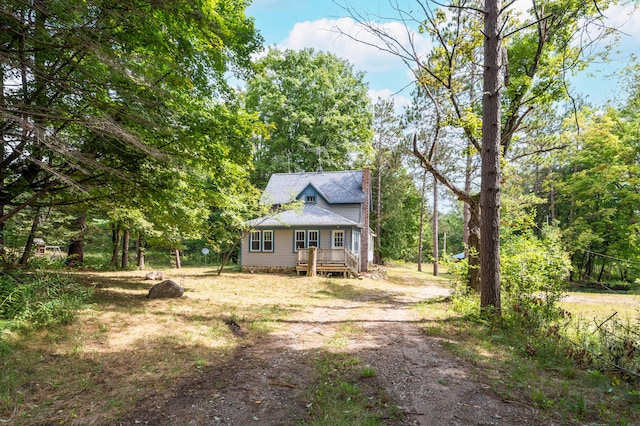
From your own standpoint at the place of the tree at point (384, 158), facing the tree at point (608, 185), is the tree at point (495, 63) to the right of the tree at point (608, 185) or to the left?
right

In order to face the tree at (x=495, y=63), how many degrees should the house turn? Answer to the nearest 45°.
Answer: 0° — it already faces it

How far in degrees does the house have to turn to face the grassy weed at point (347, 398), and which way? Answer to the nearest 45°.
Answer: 0° — it already faces it

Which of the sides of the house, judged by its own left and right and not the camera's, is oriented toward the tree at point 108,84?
front

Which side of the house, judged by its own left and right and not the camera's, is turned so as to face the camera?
front

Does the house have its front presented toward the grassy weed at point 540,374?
yes

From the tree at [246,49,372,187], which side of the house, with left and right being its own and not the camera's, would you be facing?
back

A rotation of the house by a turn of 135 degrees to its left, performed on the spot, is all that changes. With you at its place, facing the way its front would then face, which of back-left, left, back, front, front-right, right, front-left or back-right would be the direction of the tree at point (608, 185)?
front-right

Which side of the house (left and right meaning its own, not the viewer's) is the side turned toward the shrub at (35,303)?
front
